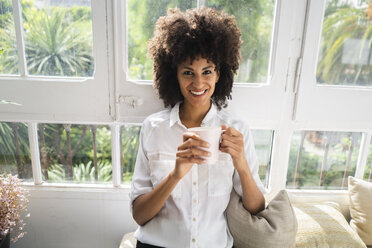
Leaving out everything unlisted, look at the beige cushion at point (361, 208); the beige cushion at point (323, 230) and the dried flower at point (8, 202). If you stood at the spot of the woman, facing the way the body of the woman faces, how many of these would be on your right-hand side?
1

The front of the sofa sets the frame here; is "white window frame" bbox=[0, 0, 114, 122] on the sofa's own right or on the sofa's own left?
on the sofa's own right

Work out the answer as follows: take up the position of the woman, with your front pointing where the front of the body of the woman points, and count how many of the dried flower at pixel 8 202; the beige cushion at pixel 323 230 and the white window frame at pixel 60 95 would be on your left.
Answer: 1

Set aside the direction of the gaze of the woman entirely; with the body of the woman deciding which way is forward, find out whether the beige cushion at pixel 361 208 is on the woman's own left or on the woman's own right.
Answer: on the woman's own left

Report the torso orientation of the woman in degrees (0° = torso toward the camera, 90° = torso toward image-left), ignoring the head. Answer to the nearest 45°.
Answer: approximately 0°

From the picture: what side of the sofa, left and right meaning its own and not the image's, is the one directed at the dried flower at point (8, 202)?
right

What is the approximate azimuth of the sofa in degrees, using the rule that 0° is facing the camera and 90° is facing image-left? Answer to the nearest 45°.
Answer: approximately 0°

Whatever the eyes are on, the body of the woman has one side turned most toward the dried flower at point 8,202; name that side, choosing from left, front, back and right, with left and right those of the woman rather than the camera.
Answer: right

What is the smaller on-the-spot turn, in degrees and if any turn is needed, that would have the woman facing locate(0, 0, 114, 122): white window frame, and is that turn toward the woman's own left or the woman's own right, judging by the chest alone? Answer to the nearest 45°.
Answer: approximately 135° to the woman's own right
